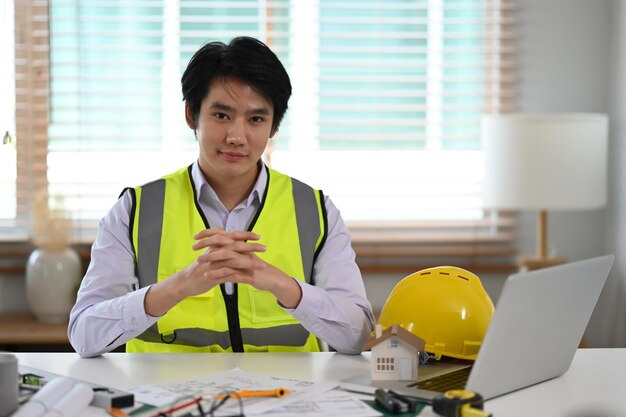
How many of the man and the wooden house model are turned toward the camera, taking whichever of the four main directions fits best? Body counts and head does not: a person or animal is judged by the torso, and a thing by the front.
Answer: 2

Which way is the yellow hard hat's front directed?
to the viewer's left

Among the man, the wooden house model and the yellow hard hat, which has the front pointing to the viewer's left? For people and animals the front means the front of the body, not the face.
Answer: the yellow hard hat

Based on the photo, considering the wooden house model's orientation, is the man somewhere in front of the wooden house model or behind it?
behind

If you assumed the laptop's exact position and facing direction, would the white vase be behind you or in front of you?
in front

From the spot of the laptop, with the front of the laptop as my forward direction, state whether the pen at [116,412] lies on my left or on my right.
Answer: on my left

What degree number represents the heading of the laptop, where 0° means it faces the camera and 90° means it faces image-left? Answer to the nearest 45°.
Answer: approximately 135°

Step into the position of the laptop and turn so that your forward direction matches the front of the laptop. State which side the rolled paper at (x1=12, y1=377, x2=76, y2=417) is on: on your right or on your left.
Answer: on your left

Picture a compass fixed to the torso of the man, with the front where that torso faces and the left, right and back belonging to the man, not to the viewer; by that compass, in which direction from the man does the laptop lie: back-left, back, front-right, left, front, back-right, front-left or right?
front-left

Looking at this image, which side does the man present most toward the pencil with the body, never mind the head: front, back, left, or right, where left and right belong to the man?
front

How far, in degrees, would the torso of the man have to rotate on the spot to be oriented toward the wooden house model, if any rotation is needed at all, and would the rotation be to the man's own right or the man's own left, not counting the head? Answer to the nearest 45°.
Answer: approximately 45° to the man's own left

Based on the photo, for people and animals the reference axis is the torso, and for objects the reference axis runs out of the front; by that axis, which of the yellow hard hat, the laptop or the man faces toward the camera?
the man

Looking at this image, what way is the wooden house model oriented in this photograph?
toward the camera

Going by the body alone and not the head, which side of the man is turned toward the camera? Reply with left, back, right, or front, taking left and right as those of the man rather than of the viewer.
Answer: front
